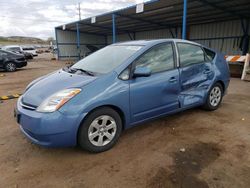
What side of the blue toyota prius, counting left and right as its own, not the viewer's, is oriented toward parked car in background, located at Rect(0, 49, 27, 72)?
right

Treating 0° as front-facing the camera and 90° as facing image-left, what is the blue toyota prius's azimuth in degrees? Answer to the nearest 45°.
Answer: approximately 45°
